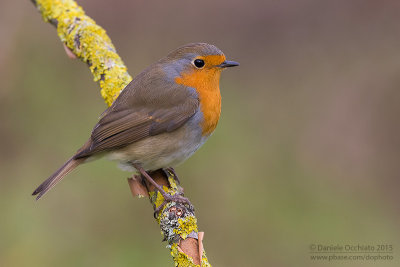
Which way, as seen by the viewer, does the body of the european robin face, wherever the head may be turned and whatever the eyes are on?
to the viewer's right
